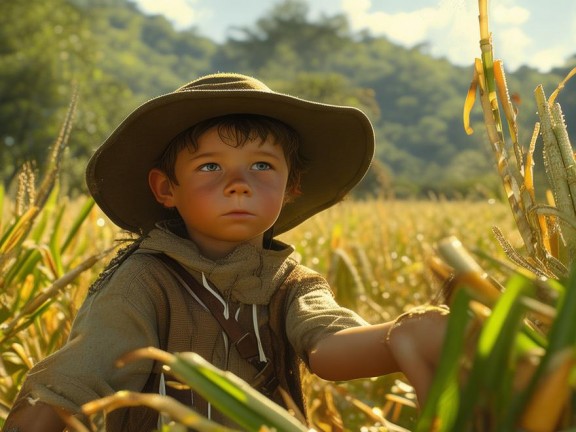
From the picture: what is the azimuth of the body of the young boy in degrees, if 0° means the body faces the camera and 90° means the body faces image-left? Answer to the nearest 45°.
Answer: approximately 315°
